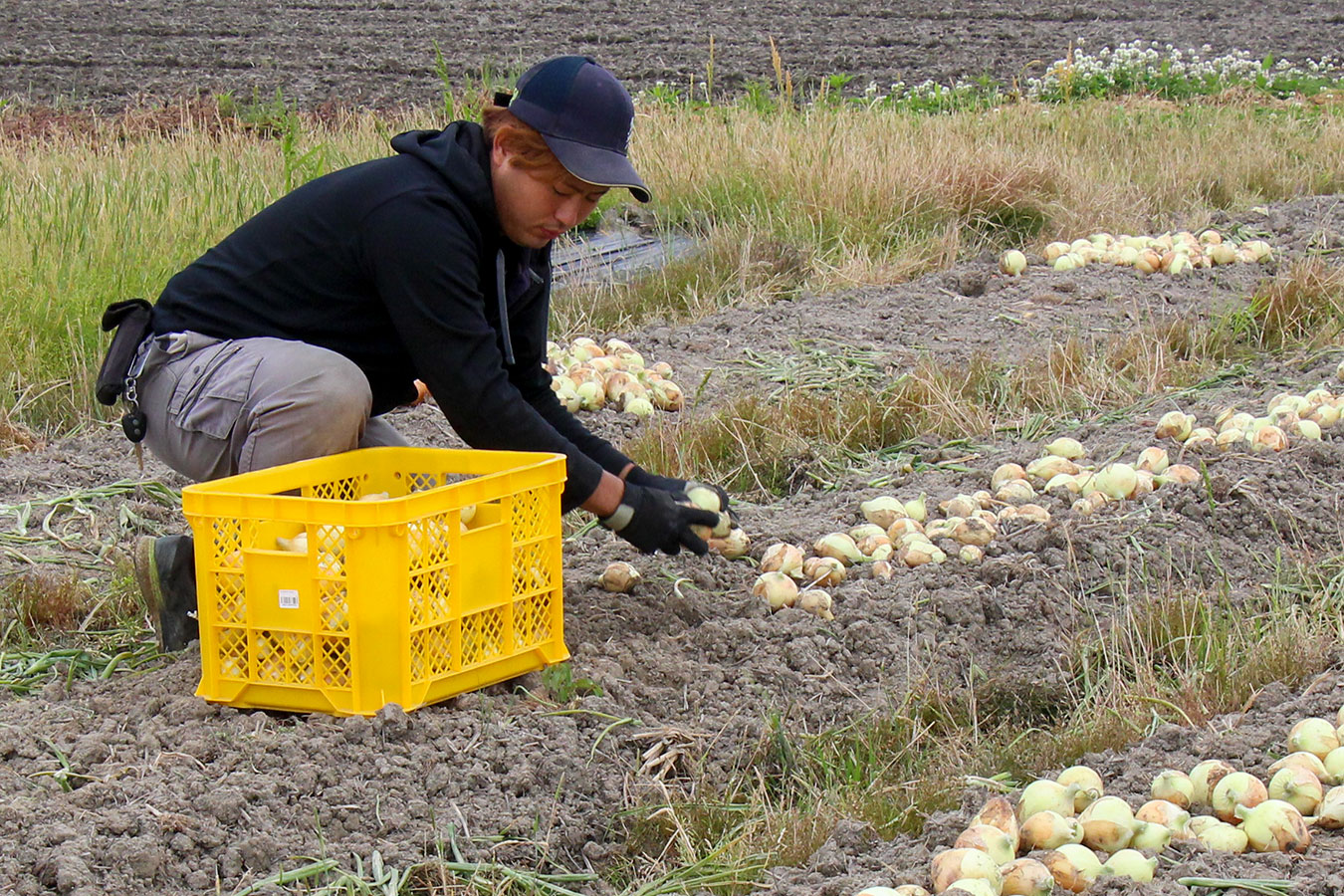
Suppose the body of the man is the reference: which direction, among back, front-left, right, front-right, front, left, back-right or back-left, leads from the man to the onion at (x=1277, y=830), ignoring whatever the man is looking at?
front-right

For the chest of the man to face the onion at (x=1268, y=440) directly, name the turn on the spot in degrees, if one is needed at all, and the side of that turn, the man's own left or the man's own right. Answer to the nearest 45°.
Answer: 0° — they already face it

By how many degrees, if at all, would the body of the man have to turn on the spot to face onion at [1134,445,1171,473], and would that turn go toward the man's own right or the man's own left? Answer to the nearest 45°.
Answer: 0° — they already face it

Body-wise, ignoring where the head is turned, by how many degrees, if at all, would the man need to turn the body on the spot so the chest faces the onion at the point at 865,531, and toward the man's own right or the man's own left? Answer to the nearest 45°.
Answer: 0° — they already face it

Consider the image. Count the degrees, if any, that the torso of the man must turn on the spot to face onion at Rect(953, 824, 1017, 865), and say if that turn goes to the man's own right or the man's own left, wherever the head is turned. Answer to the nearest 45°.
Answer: approximately 45° to the man's own right

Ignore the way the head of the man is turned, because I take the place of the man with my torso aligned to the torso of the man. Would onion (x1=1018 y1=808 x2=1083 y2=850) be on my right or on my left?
on my right

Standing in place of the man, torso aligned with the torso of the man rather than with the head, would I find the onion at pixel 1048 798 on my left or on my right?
on my right

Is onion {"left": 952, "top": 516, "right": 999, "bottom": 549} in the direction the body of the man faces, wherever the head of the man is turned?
yes

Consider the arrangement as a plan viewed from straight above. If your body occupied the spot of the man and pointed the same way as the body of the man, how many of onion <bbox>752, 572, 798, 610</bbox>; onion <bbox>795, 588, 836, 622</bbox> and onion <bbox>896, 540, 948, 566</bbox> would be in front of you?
3

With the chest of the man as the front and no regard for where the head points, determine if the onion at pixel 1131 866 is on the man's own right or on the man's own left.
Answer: on the man's own right

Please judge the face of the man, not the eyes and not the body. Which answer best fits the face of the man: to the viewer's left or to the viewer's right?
to the viewer's right

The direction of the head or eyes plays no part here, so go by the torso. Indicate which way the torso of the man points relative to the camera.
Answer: to the viewer's right

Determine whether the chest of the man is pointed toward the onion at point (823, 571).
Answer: yes
